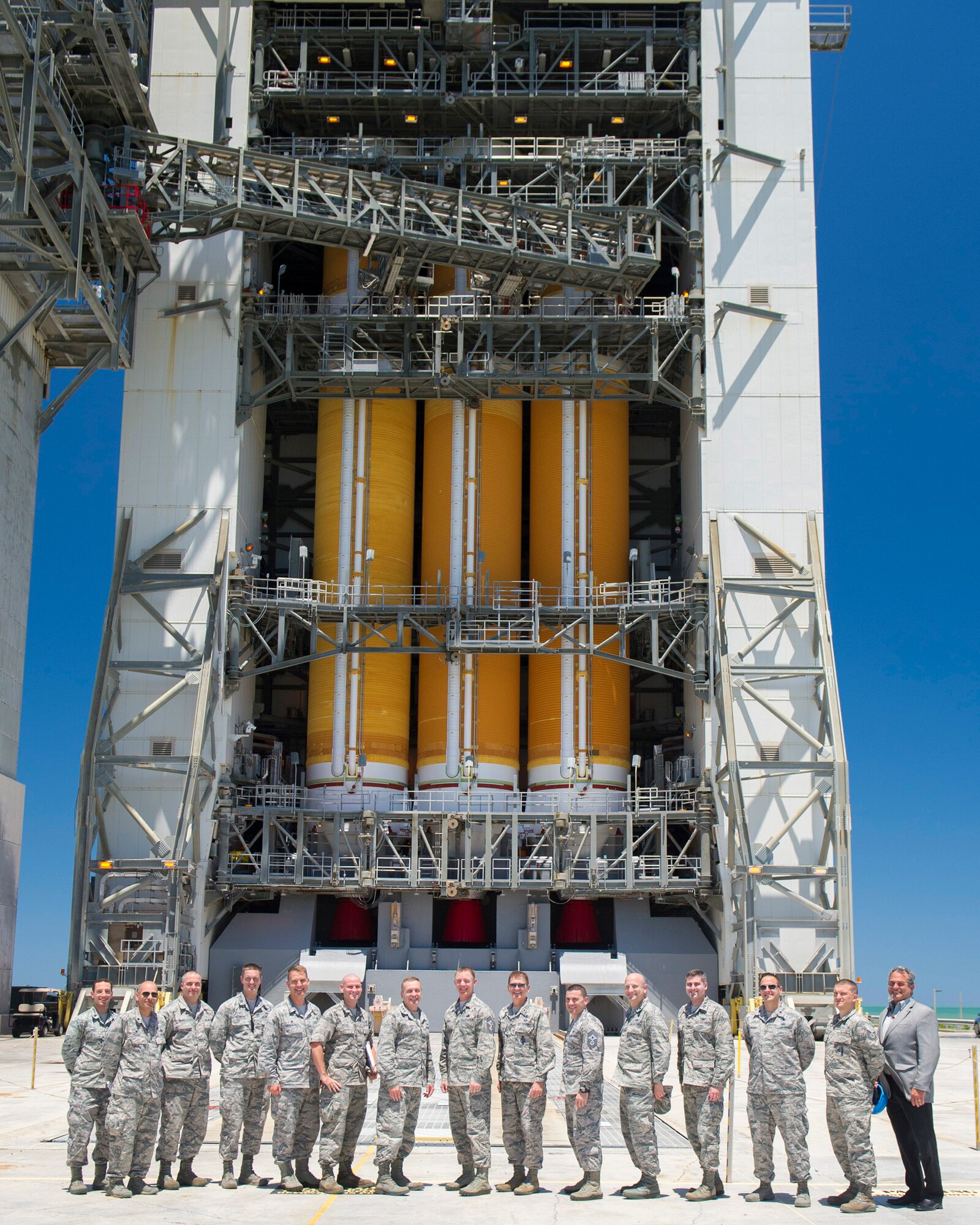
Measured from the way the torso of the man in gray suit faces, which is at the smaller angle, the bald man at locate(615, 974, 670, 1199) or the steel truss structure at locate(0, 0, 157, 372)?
the bald man

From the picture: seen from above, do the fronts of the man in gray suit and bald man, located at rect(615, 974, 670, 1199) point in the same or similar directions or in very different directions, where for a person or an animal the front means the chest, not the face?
same or similar directions

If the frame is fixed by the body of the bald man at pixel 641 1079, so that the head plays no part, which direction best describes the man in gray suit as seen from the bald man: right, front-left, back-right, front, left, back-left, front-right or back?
back-left

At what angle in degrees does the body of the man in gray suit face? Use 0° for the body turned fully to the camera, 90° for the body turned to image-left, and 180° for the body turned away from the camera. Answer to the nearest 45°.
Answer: approximately 45°

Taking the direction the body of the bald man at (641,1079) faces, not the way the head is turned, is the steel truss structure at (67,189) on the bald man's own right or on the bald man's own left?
on the bald man's own right

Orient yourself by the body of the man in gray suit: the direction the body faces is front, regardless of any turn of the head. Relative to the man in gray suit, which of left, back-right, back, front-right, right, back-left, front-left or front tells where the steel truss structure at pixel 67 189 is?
right

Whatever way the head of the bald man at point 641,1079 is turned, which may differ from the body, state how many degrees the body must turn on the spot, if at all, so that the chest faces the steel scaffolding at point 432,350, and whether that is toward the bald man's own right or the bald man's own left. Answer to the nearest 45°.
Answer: approximately 135° to the bald man's own right

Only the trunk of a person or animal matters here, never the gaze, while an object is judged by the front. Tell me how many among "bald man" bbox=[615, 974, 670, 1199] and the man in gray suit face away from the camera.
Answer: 0

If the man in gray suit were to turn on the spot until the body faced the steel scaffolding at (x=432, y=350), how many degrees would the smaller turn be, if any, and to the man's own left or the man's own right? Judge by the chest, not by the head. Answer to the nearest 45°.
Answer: approximately 90° to the man's own right

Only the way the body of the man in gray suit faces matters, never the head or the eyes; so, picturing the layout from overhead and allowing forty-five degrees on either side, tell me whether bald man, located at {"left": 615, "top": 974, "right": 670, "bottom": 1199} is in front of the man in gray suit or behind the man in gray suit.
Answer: in front

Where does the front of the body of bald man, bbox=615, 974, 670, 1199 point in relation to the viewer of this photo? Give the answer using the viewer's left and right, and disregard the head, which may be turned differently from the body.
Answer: facing the viewer and to the left of the viewer
